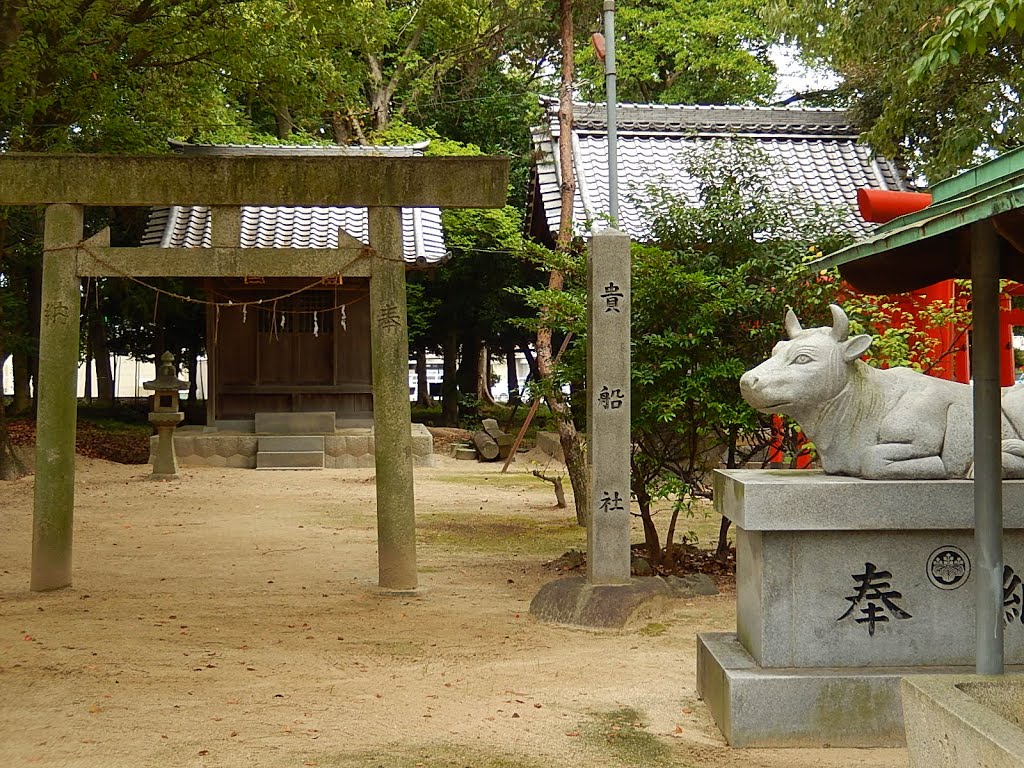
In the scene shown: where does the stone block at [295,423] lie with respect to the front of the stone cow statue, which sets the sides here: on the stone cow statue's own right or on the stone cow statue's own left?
on the stone cow statue's own right

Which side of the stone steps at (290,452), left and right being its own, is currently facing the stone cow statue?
front

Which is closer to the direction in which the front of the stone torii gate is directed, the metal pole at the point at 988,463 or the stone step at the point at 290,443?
the metal pole

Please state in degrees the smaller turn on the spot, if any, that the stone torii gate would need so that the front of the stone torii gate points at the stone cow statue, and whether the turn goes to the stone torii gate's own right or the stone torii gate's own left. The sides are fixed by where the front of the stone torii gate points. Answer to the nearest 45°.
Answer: approximately 45° to the stone torii gate's own left

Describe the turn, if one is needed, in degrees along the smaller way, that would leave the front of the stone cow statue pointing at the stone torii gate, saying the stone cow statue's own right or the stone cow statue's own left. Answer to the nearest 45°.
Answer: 0° — it already faces it

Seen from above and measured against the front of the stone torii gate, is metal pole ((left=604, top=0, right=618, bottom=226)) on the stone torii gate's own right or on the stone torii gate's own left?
on the stone torii gate's own left

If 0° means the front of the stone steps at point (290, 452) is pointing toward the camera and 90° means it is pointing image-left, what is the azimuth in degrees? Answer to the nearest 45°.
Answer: approximately 0°

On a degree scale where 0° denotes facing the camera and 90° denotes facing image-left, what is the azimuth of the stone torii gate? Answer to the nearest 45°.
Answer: approximately 0°

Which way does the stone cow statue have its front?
to the viewer's left

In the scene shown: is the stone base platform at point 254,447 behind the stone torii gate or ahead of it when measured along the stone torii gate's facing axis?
behind

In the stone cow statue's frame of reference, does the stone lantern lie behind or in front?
in front
